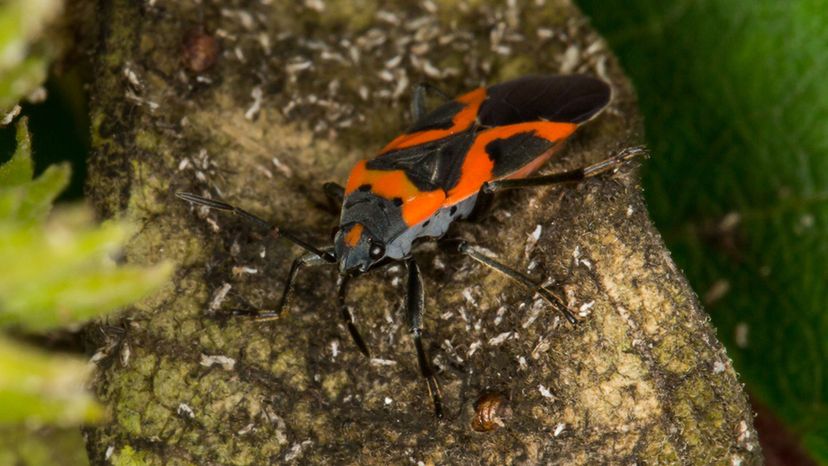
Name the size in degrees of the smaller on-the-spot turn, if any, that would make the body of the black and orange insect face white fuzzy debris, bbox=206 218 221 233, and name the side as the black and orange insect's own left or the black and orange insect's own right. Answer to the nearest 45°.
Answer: approximately 45° to the black and orange insect's own right

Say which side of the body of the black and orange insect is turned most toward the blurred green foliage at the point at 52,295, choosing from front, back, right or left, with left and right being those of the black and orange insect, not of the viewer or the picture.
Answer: front

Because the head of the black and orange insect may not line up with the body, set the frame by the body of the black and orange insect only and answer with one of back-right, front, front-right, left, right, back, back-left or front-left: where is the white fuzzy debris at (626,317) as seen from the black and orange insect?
left

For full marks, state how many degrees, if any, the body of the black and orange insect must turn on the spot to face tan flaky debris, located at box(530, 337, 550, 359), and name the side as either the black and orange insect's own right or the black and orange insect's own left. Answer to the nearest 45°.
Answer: approximately 45° to the black and orange insect's own left

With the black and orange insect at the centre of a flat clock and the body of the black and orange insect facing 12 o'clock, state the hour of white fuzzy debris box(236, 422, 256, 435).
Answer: The white fuzzy debris is roughly at 12 o'clock from the black and orange insect.

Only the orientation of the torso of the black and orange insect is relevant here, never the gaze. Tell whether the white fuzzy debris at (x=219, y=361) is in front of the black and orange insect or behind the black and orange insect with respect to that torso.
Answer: in front

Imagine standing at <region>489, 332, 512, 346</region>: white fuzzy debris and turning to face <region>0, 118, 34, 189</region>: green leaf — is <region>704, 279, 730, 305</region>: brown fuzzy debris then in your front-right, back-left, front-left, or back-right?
back-right

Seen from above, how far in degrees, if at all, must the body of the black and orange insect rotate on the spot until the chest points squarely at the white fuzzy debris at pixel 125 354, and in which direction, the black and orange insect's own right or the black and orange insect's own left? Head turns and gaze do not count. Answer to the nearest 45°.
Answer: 0° — it already faces it

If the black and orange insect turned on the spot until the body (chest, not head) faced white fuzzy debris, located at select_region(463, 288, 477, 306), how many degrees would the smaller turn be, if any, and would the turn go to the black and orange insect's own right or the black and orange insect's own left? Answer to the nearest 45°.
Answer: approximately 45° to the black and orange insect's own left

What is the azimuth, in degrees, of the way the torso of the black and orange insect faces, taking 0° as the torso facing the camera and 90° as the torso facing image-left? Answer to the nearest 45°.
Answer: approximately 45°

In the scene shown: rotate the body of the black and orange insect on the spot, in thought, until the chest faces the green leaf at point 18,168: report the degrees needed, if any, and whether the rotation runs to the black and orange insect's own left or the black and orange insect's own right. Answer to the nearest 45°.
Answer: approximately 45° to the black and orange insect's own right
